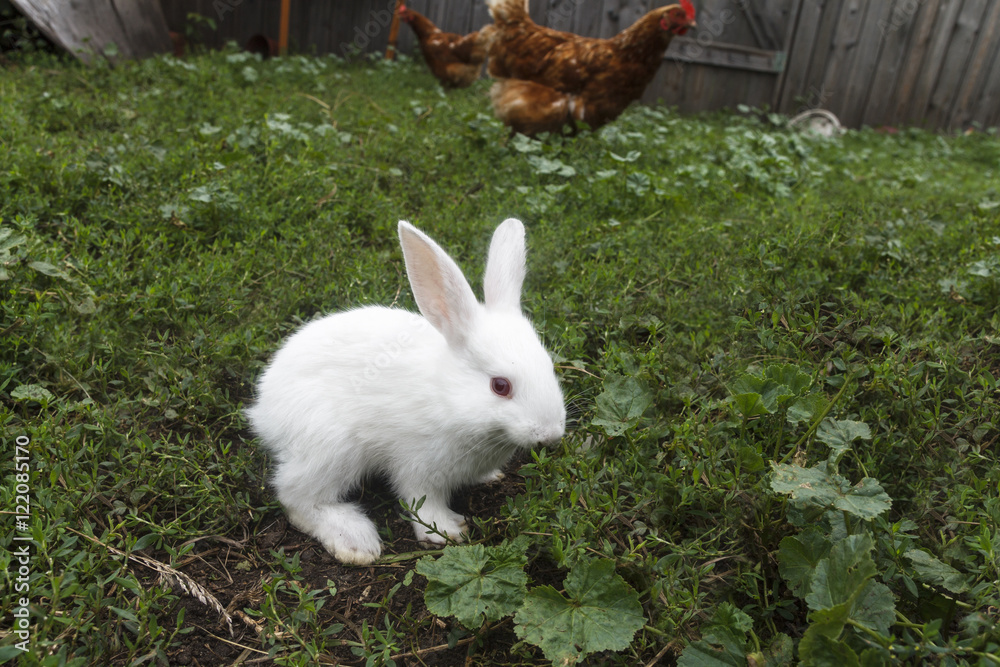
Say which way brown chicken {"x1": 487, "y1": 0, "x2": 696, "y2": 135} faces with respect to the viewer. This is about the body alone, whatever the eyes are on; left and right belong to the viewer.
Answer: facing to the right of the viewer

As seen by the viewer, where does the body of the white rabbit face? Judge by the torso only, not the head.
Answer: to the viewer's right

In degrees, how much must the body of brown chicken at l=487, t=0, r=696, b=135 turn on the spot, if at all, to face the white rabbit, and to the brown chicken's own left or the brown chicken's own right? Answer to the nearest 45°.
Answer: approximately 90° to the brown chicken's own right

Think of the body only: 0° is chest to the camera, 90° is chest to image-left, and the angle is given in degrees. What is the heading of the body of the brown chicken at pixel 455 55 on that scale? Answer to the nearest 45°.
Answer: approximately 90°

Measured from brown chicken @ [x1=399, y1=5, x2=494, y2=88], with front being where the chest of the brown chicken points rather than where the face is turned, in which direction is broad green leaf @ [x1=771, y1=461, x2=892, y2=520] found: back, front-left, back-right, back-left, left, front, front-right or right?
left

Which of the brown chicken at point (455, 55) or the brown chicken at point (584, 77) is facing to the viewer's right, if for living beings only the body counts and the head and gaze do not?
the brown chicken at point (584, 77)

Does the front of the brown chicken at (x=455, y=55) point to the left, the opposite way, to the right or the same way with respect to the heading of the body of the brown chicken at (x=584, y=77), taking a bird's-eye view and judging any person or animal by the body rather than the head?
the opposite way

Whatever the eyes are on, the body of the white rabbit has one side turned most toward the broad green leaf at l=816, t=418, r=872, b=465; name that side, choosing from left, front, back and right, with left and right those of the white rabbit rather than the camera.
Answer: front

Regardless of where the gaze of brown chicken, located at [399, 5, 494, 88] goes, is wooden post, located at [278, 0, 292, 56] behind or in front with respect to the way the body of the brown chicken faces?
in front

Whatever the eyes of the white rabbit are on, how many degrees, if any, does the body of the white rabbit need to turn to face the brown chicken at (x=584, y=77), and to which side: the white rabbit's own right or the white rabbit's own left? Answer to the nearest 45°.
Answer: approximately 90° to the white rabbit's own left
